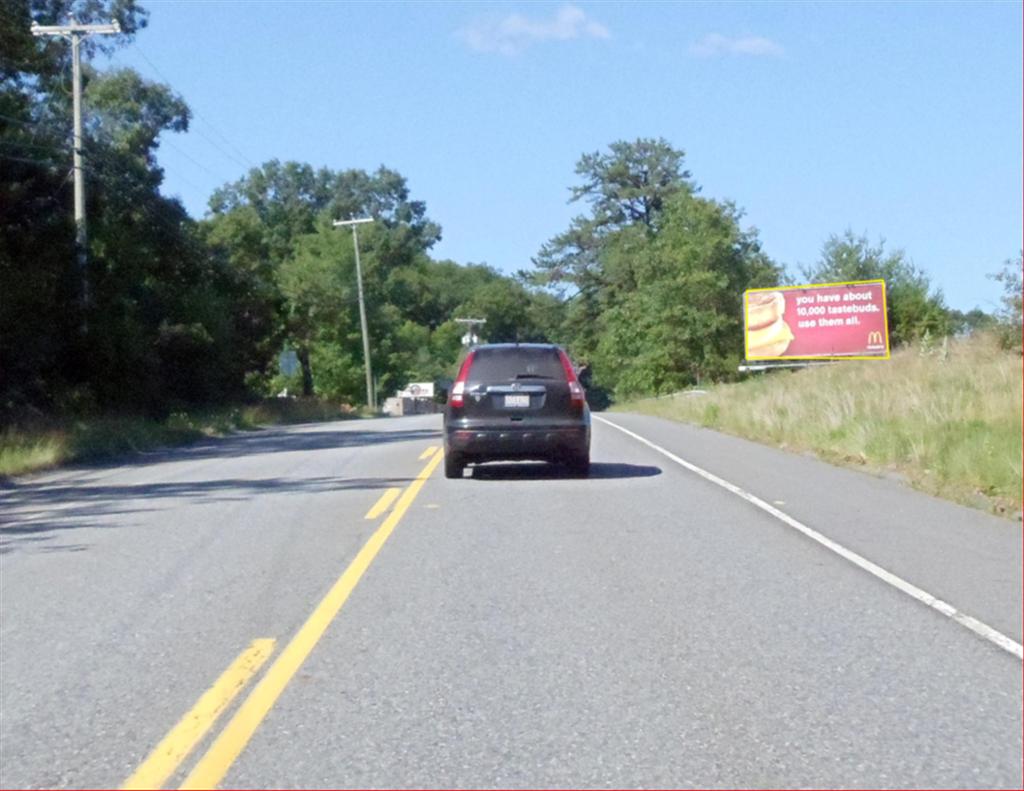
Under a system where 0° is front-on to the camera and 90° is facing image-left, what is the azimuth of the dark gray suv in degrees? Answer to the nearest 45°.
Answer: approximately 180°

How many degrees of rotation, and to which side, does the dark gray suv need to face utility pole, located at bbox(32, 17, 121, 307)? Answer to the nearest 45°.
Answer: approximately 45° to its left
